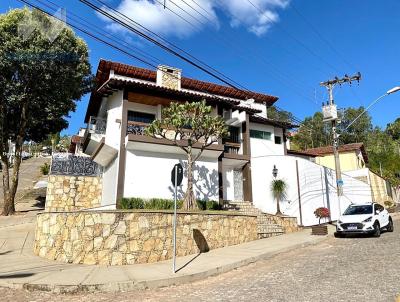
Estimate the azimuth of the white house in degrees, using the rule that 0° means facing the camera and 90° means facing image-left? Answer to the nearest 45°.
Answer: approximately 315°

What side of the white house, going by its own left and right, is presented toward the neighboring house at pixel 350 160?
left
